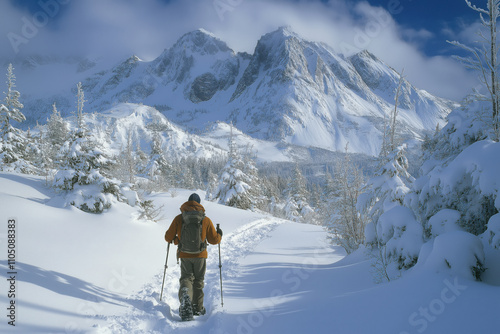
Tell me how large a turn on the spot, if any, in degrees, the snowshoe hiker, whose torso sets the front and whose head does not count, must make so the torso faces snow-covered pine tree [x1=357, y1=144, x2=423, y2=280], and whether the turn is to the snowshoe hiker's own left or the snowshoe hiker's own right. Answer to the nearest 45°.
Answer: approximately 90° to the snowshoe hiker's own right

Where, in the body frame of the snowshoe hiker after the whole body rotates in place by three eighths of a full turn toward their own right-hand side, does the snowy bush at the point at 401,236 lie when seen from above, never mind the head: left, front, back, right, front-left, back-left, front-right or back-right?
front-left

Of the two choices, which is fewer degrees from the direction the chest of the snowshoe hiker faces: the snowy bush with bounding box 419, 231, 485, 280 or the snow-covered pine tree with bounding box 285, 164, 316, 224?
the snow-covered pine tree

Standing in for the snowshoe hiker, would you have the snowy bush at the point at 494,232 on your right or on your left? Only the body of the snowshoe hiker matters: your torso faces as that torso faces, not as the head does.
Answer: on your right

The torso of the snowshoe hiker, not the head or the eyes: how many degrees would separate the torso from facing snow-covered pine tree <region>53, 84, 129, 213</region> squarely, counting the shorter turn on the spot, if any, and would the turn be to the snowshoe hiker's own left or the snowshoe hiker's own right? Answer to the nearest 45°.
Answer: approximately 45° to the snowshoe hiker's own left

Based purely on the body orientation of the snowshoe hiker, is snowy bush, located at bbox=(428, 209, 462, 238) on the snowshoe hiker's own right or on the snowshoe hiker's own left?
on the snowshoe hiker's own right

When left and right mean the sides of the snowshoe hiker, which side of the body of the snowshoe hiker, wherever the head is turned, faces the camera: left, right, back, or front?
back

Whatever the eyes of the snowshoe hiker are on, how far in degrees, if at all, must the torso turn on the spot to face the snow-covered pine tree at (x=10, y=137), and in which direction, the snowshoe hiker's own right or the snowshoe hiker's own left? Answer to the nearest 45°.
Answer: approximately 45° to the snowshoe hiker's own left

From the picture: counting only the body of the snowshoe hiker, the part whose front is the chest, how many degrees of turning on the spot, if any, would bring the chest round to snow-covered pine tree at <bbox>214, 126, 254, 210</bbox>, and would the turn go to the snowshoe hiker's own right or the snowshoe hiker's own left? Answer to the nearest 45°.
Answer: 0° — they already face it
